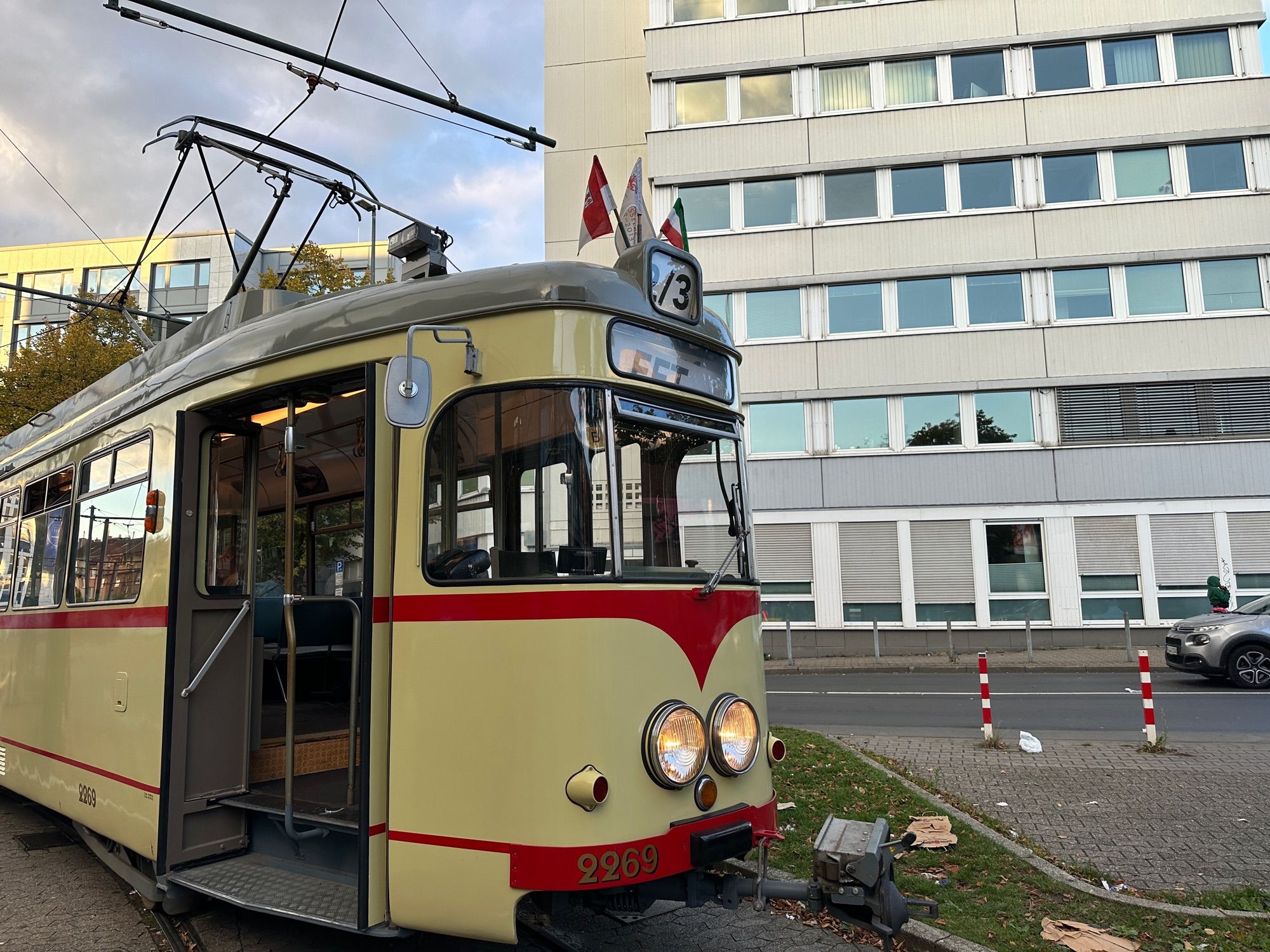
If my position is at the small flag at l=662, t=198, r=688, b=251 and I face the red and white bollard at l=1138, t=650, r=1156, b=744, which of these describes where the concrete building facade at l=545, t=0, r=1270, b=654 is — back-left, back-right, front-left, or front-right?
front-left

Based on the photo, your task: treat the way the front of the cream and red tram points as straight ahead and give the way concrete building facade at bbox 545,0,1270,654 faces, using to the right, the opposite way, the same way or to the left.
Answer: to the right

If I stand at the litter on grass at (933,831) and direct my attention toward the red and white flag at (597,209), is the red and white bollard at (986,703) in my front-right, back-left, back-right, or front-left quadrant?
back-right

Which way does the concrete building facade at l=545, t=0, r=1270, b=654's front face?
toward the camera

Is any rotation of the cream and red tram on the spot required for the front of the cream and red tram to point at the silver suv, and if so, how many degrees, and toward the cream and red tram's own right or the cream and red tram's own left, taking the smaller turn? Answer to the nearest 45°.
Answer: approximately 90° to the cream and red tram's own left

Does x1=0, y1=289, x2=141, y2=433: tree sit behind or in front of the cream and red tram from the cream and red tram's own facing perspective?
behind

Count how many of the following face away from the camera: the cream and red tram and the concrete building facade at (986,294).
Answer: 0

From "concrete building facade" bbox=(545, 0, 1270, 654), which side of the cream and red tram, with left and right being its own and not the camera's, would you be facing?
left

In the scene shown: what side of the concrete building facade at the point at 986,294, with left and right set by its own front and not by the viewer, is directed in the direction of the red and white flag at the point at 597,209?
front

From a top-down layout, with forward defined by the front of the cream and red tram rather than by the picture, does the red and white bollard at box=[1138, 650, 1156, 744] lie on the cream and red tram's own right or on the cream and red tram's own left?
on the cream and red tram's own left

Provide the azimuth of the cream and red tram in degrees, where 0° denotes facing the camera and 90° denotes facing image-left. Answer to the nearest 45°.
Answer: approximately 315°

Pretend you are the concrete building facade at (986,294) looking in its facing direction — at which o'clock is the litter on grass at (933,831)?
The litter on grass is roughly at 12 o'clock from the concrete building facade.

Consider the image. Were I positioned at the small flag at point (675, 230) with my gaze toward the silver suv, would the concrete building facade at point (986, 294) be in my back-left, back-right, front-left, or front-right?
front-left
